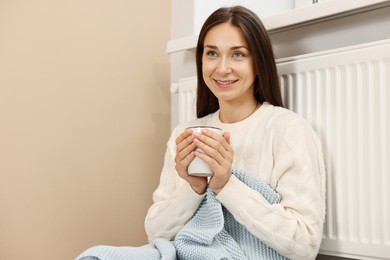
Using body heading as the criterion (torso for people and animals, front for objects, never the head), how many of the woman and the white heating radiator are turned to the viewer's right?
0

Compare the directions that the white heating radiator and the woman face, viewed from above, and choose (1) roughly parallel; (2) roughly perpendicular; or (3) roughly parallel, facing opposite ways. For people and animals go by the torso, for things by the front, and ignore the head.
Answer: roughly parallel
